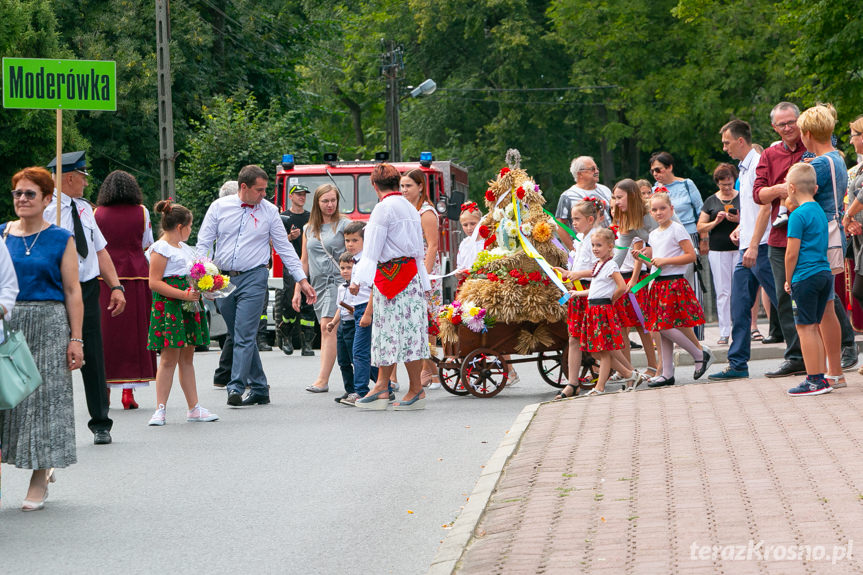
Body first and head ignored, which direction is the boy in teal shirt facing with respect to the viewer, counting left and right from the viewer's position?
facing away from the viewer and to the left of the viewer

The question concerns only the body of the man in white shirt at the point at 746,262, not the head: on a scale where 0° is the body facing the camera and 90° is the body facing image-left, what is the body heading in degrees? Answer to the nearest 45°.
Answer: approximately 90°

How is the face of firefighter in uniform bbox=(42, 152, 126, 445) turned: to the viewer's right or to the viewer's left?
to the viewer's right

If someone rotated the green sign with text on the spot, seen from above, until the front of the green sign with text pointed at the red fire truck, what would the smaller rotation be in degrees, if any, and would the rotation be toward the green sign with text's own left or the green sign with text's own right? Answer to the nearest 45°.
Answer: approximately 135° to the green sign with text's own left

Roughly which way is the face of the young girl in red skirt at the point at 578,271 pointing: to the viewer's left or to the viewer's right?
to the viewer's left

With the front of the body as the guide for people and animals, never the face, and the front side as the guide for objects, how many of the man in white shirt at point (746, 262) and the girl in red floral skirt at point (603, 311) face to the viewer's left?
2

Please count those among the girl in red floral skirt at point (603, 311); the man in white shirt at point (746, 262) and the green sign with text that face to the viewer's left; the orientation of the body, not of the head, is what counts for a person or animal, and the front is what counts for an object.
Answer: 2
